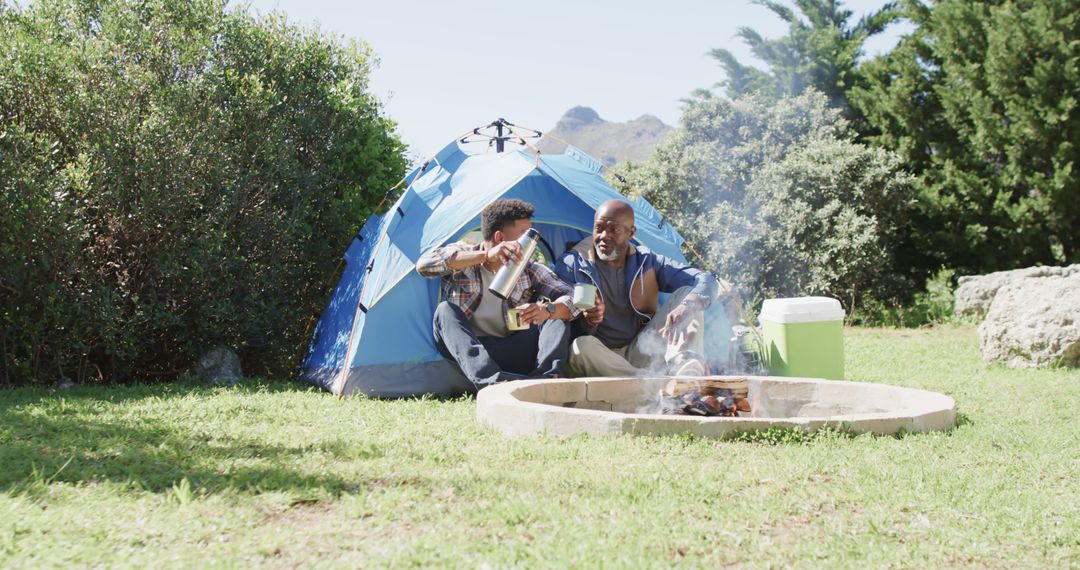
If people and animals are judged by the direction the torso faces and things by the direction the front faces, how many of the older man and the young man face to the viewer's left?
0

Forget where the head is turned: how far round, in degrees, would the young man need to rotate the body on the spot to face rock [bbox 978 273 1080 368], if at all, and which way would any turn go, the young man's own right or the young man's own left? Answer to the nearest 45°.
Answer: approximately 45° to the young man's own left

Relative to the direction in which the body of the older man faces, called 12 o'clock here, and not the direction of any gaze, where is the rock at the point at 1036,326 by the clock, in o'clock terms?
The rock is roughly at 8 o'clock from the older man.

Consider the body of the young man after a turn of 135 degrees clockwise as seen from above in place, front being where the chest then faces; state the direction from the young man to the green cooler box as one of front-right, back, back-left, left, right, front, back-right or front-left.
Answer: back

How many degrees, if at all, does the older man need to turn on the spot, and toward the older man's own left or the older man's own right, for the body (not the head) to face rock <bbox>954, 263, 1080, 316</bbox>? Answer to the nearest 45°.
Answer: approximately 135° to the older man's own left

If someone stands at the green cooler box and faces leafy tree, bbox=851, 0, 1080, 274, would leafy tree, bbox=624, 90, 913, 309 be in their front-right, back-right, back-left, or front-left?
front-left

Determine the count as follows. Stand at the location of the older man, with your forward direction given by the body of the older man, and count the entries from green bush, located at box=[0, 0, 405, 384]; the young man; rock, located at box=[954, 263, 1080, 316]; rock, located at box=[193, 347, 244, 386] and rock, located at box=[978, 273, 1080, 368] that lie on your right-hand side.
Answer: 3

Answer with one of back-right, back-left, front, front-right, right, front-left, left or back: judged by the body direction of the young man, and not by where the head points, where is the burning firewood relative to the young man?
front

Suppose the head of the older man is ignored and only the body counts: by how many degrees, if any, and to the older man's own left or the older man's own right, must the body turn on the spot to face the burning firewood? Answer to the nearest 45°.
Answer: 0° — they already face it

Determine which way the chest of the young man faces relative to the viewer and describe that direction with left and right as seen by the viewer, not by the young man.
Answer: facing the viewer and to the right of the viewer

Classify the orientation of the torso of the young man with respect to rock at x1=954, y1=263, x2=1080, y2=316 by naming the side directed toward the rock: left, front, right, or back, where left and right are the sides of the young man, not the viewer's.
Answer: left

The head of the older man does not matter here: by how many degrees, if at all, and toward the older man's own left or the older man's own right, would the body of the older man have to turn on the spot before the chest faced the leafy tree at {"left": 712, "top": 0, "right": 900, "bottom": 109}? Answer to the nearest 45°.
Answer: approximately 180°

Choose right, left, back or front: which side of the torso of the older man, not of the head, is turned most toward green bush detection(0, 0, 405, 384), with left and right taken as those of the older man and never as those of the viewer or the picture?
right

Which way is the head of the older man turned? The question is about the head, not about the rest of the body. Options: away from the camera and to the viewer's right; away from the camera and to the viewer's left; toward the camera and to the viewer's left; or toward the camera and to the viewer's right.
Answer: toward the camera and to the viewer's left

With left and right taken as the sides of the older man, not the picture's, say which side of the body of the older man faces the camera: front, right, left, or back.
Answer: front

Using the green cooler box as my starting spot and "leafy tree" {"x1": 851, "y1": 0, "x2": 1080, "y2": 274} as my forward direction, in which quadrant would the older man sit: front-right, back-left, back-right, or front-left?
back-left
